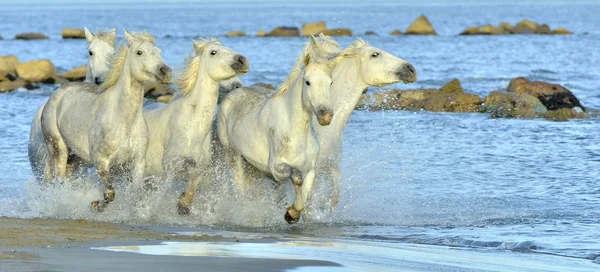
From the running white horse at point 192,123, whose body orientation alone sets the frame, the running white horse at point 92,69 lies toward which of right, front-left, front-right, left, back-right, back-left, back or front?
back

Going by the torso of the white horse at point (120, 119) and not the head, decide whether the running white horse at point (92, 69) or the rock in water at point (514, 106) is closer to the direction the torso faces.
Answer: the rock in water

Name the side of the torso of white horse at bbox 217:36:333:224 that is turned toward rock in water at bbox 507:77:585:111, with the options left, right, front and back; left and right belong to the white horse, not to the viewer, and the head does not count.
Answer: left

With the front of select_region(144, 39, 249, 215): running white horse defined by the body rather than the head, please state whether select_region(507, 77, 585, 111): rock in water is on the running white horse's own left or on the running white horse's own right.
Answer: on the running white horse's own left

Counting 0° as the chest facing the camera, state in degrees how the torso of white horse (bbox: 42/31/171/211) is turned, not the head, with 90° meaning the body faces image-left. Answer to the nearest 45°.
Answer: approximately 315°

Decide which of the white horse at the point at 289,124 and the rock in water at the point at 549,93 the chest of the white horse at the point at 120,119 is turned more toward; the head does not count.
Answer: the white horse

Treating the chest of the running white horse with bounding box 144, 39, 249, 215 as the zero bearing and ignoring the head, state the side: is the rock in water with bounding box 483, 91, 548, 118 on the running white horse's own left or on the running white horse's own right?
on the running white horse's own left

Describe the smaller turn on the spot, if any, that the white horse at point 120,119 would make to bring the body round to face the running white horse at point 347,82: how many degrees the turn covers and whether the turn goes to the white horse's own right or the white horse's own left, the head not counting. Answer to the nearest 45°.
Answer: approximately 45° to the white horse's own left
